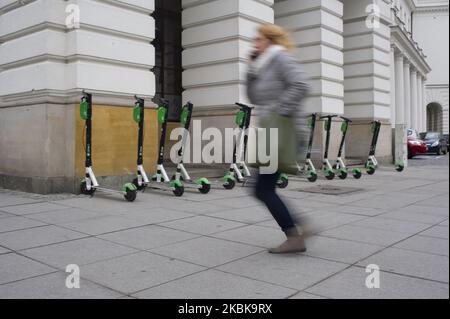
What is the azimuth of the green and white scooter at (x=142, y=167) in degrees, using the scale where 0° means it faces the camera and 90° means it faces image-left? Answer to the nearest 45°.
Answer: approximately 135°

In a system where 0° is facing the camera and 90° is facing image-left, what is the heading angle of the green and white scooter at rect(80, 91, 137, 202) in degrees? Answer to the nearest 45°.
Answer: approximately 135°

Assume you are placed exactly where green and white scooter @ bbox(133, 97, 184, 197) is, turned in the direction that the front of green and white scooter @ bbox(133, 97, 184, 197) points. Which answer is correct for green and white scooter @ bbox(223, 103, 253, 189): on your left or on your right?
on your right

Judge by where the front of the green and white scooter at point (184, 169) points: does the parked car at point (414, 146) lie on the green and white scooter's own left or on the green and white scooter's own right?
on the green and white scooter's own right

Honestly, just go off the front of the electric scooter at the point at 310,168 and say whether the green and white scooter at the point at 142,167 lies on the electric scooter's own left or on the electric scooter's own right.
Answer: on the electric scooter's own left

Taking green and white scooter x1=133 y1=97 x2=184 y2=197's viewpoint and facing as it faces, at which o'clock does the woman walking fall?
The woman walking is roughly at 7 o'clock from the green and white scooter.
